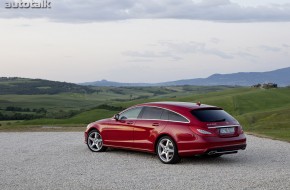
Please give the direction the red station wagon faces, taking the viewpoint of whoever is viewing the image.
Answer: facing away from the viewer and to the left of the viewer
